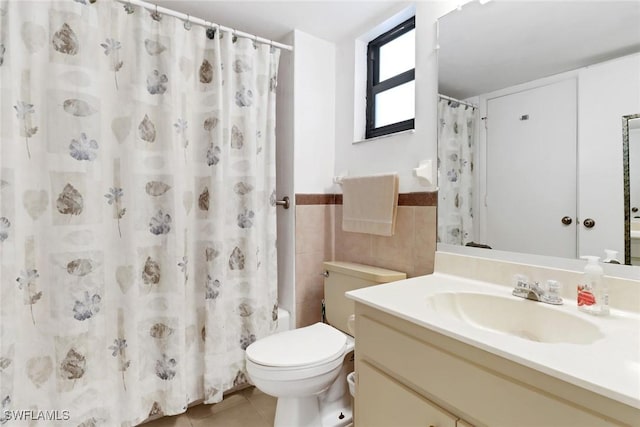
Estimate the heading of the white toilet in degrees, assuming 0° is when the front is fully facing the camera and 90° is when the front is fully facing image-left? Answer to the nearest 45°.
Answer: approximately 45°

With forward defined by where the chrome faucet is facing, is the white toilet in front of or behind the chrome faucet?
in front

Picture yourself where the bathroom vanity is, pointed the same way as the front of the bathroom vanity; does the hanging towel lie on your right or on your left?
on your right

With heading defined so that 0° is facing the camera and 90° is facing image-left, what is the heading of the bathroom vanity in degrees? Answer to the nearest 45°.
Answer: approximately 45°

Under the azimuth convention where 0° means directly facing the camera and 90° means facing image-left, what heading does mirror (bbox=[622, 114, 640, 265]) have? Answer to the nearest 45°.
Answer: approximately 45°

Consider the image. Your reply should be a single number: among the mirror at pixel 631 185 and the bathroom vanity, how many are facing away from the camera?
0

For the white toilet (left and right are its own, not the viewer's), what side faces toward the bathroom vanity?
left
